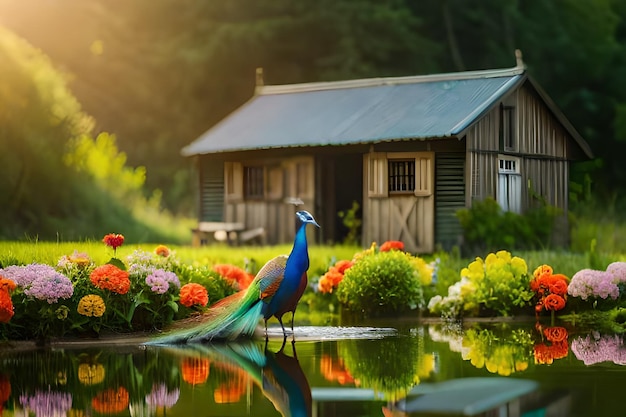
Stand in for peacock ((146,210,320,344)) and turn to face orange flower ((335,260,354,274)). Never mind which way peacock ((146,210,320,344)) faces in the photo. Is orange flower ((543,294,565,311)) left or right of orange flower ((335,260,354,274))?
right

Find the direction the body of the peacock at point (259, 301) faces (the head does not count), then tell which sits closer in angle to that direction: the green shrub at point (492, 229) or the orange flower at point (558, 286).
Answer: the orange flower

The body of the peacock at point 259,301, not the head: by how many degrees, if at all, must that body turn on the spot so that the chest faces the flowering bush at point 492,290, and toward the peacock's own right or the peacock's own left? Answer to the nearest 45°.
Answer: approximately 45° to the peacock's own left

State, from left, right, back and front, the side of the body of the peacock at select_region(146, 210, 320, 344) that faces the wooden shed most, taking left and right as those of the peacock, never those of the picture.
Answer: left

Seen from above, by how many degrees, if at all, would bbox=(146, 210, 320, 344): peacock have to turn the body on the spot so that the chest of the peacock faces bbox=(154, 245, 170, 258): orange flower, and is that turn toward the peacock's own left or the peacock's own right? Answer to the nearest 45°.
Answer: approximately 135° to the peacock's own left

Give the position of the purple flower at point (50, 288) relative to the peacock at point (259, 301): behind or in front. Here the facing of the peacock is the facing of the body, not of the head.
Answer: behind

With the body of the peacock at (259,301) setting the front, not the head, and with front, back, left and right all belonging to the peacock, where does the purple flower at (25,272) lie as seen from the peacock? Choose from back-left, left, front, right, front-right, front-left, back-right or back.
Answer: back

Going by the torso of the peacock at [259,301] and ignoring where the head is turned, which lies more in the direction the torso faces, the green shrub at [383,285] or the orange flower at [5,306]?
the green shrub

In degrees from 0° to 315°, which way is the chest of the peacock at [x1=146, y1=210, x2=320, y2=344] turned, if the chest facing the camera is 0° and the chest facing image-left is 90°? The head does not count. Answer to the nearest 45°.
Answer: approximately 270°

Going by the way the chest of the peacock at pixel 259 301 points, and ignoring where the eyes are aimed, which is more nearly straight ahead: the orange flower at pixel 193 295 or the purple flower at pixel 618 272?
the purple flower

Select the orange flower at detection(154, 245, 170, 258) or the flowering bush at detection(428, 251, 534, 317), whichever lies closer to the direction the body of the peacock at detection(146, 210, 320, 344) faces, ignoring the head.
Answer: the flowering bush

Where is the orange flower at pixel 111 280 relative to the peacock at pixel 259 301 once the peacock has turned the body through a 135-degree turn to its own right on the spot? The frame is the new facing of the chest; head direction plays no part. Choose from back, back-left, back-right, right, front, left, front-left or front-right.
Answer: front-right

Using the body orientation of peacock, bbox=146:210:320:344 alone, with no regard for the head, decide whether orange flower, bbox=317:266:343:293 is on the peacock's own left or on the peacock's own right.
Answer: on the peacock's own left

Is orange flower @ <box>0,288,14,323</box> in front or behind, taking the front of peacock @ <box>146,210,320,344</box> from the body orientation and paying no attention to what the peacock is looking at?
behind

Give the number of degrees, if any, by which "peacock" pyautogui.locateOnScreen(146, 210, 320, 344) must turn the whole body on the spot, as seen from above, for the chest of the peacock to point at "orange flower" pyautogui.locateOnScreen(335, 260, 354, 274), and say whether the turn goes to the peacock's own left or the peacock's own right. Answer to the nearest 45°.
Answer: approximately 90° to the peacock's own left
